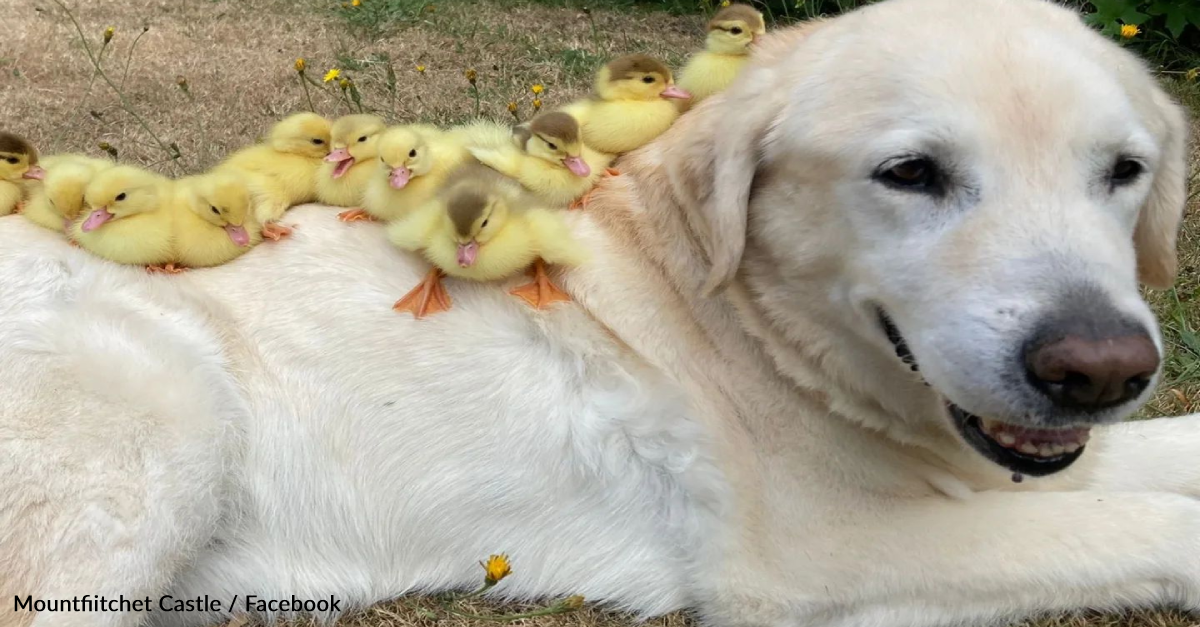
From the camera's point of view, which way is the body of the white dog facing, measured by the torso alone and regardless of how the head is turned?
to the viewer's right

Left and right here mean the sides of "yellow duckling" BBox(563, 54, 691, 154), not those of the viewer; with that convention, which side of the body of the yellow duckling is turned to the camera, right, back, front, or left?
right

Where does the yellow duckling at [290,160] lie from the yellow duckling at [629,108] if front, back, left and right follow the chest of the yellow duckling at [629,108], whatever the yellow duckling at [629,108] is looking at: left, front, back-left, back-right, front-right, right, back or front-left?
back

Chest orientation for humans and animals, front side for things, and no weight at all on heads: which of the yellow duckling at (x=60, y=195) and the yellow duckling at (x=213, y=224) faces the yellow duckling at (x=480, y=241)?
the yellow duckling at (x=213, y=224)

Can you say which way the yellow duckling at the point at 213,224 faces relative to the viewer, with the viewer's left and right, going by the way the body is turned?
facing the viewer and to the right of the viewer

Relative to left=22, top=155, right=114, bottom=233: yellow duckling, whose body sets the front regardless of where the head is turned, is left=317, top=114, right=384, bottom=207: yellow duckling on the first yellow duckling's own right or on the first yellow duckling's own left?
on the first yellow duckling's own left

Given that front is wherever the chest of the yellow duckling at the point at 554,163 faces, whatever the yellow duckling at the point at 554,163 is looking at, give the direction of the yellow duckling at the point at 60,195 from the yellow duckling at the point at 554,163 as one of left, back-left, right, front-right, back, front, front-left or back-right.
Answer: back-right

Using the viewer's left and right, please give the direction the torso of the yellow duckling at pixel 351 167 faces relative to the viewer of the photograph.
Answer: facing the viewer and to the left of the viewer

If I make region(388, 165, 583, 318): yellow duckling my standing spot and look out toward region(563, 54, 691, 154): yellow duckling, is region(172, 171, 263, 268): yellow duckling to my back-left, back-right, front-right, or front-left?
back-left

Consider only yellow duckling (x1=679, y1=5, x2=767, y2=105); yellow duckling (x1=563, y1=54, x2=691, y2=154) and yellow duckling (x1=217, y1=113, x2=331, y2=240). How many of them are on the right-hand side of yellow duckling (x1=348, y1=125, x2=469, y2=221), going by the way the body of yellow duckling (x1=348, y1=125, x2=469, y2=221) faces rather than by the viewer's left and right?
1

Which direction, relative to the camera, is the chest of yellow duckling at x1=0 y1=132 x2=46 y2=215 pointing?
to the viewer's right

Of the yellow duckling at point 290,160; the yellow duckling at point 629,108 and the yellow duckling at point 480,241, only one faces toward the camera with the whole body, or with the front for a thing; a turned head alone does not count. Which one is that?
the yellow duckling at point 480,241
